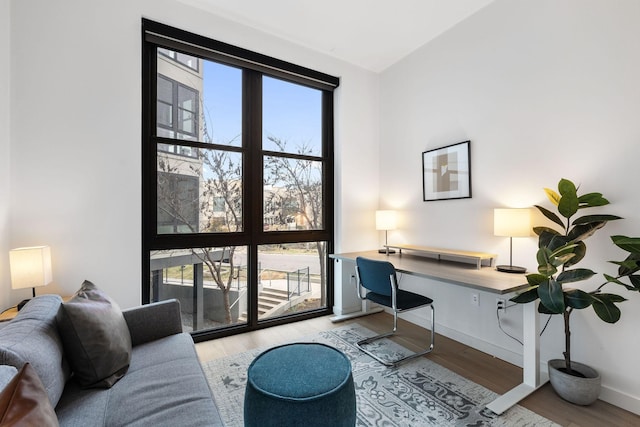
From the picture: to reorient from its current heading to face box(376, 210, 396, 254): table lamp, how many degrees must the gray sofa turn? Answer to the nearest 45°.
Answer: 0° — it already faces it

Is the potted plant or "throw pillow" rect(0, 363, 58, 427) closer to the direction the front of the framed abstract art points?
the throw pillow

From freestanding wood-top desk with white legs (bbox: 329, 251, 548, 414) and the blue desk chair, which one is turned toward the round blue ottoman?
the freestanding wood-top desk with white legs

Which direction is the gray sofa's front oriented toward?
to the viewer's right

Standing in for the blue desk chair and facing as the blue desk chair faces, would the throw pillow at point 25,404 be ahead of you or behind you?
behind

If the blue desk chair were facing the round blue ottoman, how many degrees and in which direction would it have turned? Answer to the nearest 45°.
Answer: approximately 135° to its right

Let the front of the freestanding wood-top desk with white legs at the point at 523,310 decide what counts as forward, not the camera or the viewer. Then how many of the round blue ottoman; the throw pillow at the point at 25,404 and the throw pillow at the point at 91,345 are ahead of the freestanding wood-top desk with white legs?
3

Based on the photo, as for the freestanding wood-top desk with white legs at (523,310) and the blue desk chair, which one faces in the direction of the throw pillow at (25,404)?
the freestanding wood-top desk with white legs

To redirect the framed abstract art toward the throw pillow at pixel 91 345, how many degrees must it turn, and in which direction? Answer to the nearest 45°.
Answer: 0° — it already faces it

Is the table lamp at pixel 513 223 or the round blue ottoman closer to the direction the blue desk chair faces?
the table lamp

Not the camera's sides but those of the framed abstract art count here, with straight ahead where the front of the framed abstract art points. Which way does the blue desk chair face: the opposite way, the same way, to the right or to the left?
the opposite way

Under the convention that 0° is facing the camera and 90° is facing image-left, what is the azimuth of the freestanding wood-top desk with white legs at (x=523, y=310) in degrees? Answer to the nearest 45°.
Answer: approximately 45°

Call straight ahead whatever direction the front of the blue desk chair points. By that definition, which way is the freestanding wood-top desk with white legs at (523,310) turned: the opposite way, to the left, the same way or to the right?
the opposite way

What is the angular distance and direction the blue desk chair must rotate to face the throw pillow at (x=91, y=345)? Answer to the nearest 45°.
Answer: approximately 180°

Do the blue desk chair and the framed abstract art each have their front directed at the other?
yes

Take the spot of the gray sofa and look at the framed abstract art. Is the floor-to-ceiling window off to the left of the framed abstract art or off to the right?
left

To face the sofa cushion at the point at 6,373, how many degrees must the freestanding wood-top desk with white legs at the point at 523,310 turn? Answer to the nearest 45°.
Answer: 0° — it already faces it
